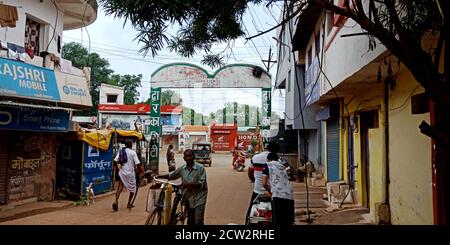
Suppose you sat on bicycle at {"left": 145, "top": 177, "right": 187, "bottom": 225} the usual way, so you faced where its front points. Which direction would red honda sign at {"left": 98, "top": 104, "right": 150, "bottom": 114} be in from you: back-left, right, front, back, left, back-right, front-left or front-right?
back-right

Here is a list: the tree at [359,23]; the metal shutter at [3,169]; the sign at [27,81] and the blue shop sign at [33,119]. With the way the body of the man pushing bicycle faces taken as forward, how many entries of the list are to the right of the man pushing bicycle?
3

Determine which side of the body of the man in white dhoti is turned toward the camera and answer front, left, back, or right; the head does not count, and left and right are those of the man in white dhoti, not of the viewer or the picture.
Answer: back

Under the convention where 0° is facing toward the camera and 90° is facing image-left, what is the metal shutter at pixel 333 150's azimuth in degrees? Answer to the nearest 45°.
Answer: approximately 45°

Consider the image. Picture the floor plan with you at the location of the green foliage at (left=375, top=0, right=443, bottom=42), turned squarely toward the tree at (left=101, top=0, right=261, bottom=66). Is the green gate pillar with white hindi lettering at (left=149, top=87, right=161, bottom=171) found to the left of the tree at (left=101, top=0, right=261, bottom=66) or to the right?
right

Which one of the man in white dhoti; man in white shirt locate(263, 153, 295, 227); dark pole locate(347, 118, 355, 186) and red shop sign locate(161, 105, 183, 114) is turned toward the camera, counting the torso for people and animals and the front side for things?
the red shop sign

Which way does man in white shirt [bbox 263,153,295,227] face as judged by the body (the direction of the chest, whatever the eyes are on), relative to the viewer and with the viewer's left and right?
facing away from the viewer and to the left of the viewer

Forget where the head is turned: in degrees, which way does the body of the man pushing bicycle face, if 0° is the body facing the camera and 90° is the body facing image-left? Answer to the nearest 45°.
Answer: approximately 45°

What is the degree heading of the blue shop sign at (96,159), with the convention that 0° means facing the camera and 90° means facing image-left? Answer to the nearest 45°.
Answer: approximately 0°
